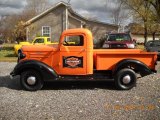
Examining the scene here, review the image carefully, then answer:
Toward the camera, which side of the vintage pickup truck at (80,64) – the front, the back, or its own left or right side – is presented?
left

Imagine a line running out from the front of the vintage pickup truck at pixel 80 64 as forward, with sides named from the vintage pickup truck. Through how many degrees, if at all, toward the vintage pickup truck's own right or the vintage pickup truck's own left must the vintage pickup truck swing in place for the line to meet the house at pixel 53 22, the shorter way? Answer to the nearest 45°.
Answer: approximately 90° to the vintage pickup truck's own right

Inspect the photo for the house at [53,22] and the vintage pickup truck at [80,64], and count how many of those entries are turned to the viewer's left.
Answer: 1

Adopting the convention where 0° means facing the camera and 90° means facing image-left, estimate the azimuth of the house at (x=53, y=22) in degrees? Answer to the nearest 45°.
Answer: approximately 315°

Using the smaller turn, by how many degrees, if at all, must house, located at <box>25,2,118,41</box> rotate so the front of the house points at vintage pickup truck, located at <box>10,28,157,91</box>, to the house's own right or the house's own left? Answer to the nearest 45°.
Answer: approximately 45° to the house's own right
